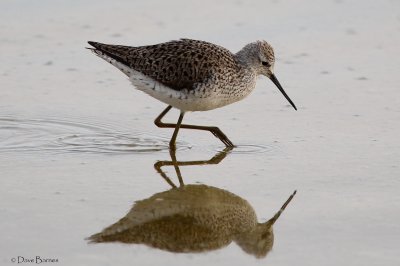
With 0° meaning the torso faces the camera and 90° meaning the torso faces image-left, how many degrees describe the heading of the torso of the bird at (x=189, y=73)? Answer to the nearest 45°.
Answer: approximately 270°
